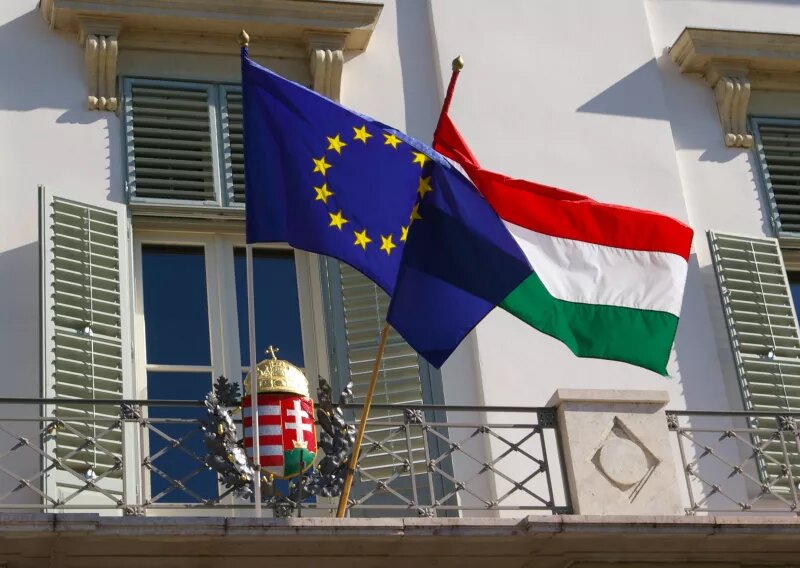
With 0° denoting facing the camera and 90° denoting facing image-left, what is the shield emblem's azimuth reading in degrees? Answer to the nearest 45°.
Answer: approximately 0°

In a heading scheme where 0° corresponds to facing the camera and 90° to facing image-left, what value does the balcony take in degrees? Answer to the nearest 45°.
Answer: approximately 0°

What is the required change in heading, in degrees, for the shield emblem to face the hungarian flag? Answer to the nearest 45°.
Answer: approximately 90° to its left
